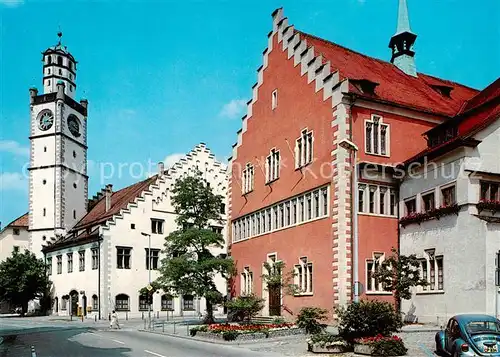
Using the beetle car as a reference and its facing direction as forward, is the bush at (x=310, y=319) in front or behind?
in front

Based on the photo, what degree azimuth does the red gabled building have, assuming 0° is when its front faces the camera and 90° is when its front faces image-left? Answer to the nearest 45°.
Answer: approximately 45°

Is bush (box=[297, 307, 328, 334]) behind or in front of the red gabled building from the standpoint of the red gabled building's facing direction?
in front

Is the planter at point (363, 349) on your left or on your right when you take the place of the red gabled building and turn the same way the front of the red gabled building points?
on your left

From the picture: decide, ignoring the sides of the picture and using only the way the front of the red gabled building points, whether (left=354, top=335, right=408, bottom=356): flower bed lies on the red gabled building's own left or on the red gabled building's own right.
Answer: on the red gabled building's own left

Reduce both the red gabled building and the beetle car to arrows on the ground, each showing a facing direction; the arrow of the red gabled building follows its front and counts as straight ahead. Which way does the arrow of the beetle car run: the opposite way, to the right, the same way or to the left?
to the right

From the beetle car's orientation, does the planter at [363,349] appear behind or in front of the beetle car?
in front

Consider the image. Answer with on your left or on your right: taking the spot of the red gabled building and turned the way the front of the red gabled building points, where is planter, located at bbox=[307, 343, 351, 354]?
on your left
